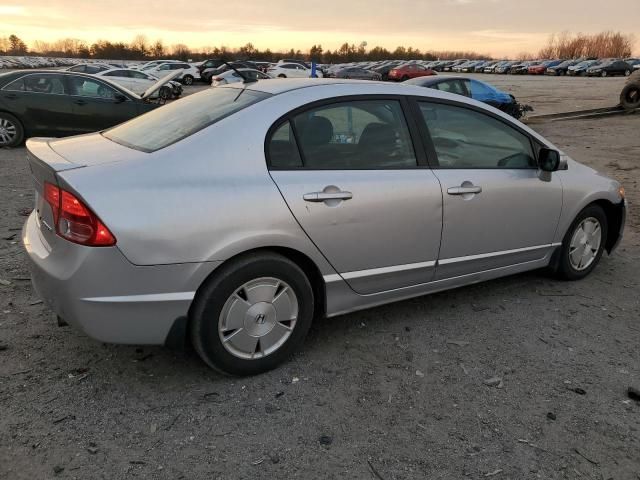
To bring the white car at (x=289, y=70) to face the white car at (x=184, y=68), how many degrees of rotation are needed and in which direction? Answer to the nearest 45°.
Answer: approximately 180°

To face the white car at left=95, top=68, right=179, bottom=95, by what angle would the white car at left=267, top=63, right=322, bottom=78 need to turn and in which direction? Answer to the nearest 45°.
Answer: approximately 135° to its right

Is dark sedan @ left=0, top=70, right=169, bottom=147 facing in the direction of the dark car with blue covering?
yes

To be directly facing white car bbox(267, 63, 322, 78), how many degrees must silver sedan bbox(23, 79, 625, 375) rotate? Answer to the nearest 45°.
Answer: approximately 45° to its left

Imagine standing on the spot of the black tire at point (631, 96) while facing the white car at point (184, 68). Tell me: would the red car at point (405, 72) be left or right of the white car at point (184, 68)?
right

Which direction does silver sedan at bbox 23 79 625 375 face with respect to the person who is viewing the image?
facing away from the viewer and to the right of the viewer

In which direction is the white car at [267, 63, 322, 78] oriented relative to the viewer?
to the viewer's right

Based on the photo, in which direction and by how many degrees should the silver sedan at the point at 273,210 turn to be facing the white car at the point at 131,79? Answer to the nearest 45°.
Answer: approximately 45° to its left

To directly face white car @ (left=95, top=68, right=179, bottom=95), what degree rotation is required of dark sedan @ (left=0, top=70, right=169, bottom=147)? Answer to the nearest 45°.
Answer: approximately 90° to its left

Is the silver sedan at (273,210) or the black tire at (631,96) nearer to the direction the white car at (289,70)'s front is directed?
the black tire

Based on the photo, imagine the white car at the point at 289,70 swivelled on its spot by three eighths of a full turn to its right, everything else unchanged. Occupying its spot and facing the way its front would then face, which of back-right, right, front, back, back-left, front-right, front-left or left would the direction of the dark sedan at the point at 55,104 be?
front-left

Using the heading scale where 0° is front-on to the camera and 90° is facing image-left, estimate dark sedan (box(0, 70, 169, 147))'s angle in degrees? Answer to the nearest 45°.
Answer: approximately 270°

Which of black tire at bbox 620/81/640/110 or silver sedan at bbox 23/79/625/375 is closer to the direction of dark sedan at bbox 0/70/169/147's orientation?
the black tire
